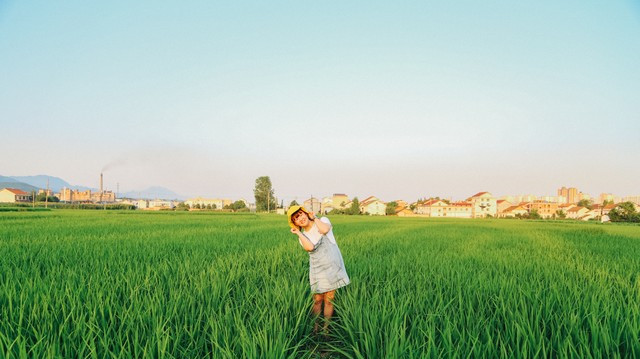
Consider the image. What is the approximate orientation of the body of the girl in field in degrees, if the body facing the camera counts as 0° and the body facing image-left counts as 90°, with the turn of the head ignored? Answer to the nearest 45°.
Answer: approximately 0°

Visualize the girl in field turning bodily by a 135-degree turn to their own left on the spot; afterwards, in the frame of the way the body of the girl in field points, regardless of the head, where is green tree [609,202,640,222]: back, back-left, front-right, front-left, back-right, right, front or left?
front

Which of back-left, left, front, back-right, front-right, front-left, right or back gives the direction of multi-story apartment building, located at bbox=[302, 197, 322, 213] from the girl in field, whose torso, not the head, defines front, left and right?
back
